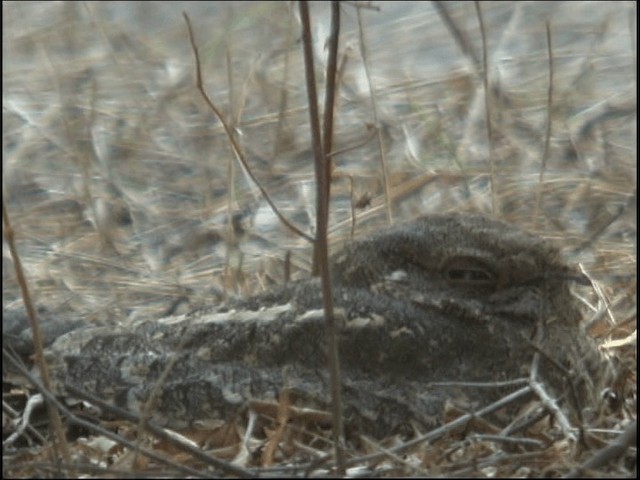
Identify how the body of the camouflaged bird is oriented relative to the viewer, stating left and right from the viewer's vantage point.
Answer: facing to the right of the viewer

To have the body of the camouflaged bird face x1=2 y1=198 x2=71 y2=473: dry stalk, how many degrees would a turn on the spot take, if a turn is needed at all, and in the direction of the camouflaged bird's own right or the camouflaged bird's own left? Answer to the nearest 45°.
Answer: approximately 135° to the camouflaged bird's own right
